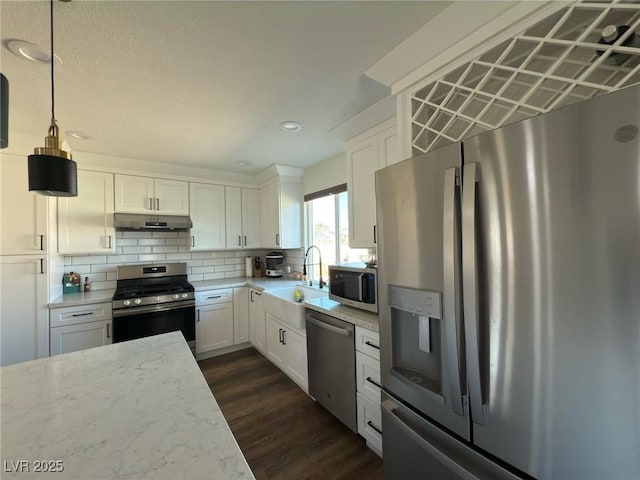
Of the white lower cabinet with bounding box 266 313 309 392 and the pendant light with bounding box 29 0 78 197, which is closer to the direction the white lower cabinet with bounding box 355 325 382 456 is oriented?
the pendant light

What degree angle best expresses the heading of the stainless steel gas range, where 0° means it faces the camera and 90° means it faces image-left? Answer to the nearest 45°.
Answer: approximately 0°

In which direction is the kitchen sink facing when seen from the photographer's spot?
facing the viewer and to the left of the viewer

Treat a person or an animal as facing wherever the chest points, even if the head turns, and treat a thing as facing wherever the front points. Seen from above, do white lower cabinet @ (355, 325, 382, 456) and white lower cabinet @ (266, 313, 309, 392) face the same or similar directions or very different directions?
same or similar directions

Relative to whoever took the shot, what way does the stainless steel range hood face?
facing the viewer

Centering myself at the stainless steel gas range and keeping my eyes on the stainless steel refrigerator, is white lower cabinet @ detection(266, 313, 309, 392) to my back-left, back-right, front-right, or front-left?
front-left

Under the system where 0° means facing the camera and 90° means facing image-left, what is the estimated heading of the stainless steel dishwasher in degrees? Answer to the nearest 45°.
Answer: approximately 45°

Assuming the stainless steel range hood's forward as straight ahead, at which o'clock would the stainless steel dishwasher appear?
The stainless steel dishwasher is roughly at 11 o'clock from the stainless steel range hood.

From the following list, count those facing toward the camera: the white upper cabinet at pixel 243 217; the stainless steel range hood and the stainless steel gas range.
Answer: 3

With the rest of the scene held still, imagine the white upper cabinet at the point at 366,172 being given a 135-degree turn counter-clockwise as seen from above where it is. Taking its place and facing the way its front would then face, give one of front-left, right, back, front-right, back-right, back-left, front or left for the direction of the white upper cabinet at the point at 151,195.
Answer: back

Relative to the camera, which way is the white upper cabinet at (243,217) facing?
toward the camera

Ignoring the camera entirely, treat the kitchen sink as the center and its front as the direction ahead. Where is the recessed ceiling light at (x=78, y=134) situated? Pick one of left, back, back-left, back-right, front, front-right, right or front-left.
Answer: front-right

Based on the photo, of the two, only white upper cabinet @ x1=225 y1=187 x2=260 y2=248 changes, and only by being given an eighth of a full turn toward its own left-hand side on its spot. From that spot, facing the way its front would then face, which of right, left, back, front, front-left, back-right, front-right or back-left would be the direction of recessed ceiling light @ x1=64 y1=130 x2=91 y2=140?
right

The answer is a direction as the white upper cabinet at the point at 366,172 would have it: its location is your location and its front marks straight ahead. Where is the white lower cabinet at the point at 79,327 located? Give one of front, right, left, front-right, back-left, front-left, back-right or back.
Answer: front-right

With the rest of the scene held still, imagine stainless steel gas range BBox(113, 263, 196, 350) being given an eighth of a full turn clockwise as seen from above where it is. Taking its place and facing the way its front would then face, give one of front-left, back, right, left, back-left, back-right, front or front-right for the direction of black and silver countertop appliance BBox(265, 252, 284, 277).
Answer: back-left

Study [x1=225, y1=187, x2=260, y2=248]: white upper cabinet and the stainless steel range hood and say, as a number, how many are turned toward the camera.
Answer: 2

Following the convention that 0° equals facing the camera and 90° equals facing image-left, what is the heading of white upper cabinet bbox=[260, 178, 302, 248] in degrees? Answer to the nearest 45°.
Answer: approximately 45°

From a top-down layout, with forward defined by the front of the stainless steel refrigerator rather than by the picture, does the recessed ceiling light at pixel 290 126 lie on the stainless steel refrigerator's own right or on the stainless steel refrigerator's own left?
on the stainless steel refrigerator's own right
